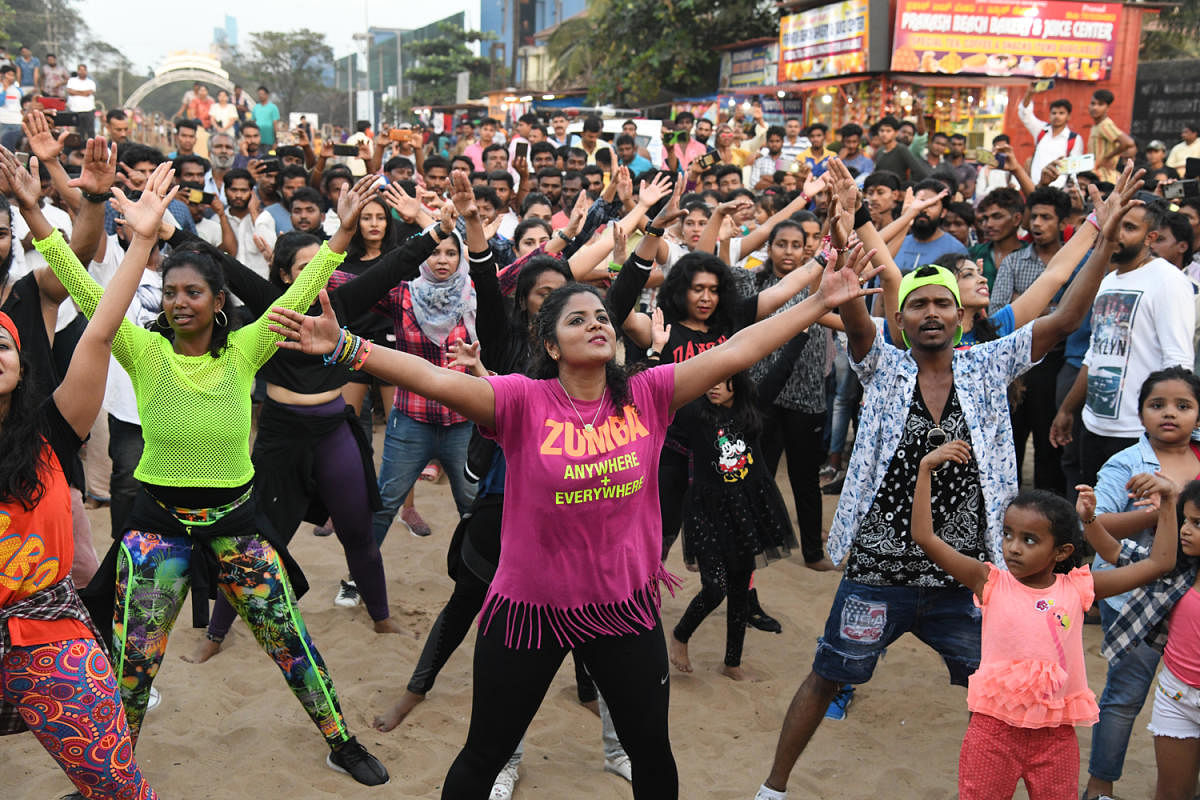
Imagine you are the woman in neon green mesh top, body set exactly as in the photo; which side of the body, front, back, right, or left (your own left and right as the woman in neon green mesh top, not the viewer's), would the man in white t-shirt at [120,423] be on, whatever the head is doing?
back

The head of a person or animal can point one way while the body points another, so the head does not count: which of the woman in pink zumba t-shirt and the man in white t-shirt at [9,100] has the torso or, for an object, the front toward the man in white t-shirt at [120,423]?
the man in white t-shirt at [9,100]

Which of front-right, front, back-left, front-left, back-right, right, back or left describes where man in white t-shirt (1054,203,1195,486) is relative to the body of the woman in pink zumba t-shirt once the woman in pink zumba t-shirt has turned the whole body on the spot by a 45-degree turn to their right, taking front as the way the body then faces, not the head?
back

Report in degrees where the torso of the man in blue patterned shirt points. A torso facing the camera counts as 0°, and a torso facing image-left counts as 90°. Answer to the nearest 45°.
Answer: approximately 0°

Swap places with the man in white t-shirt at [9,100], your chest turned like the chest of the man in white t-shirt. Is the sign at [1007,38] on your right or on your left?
on your left

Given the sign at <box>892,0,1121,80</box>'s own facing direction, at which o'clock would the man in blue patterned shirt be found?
The man in blue patterned shirt is roughly at 12 o'clock from the sign.

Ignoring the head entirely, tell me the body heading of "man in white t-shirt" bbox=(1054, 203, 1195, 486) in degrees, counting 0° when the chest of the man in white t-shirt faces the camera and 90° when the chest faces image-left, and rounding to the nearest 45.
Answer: approximately 45°

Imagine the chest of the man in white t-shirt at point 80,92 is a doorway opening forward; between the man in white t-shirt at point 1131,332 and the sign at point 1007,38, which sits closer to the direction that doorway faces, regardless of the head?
the man in white t-shirt

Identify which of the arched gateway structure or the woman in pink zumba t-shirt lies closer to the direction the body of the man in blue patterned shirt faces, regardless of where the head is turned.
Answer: the woman in pink zumba t-shirt
